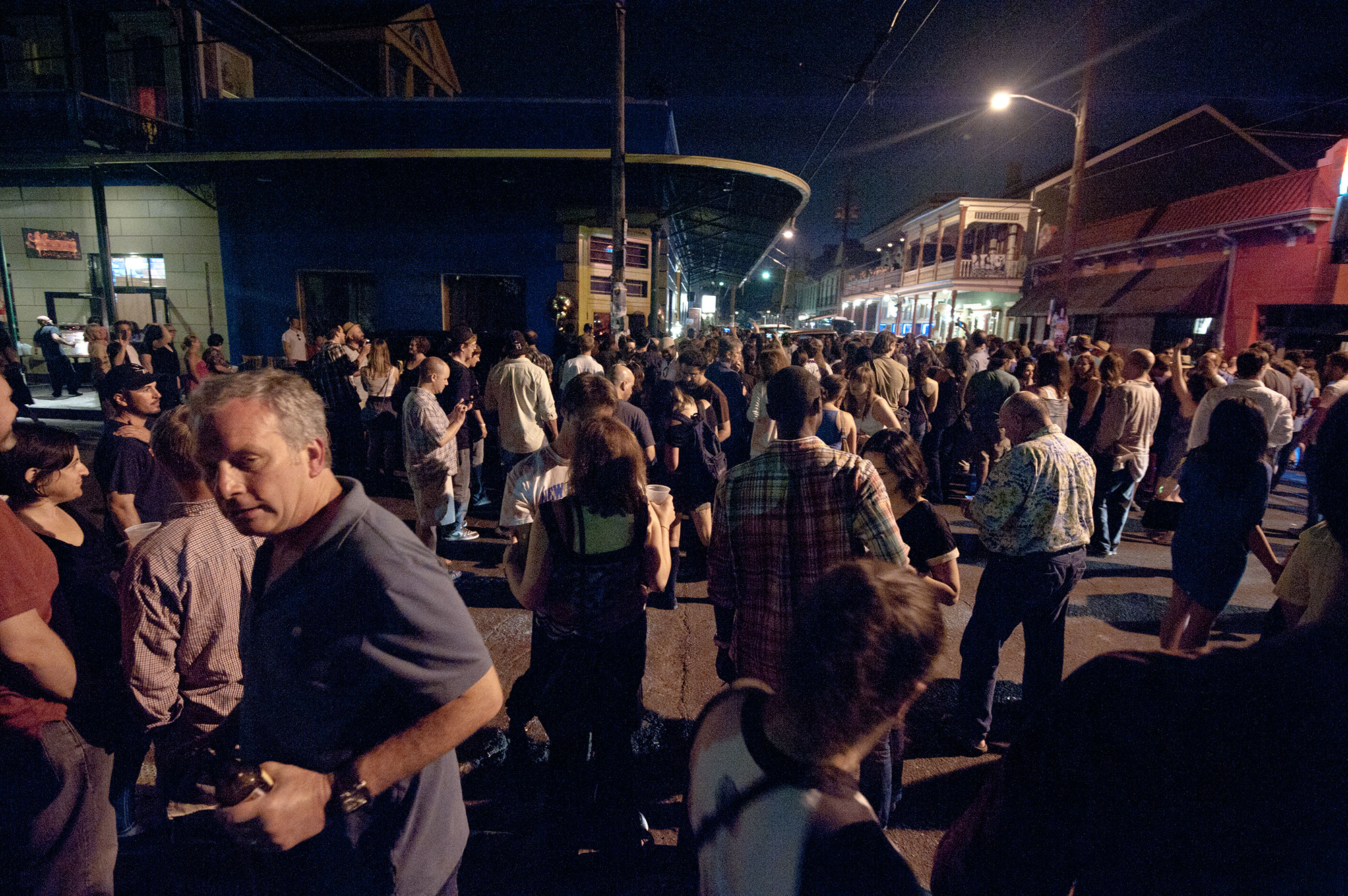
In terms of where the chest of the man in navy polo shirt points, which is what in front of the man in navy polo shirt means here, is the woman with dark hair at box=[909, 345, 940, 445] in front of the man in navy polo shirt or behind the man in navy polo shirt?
behind

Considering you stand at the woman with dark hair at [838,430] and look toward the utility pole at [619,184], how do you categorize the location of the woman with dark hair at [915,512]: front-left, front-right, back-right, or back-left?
back-left

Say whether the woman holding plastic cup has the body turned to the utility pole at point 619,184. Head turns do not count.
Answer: yes

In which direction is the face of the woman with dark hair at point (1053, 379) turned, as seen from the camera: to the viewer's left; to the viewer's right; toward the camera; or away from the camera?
away from the camera

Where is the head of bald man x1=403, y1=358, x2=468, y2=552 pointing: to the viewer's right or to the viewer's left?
to the viewer's right

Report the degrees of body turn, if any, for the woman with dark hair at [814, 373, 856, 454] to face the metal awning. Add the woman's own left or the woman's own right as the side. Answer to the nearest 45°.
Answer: approximately 45° to the woman's own left

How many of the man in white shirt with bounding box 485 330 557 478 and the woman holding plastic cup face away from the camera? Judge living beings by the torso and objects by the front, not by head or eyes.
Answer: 2

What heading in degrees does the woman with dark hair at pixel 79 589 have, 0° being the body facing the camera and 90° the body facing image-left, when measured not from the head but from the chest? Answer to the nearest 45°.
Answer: approximately 270°

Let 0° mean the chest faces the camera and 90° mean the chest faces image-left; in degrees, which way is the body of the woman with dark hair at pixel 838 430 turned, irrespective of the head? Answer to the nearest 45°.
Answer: approximately 180°

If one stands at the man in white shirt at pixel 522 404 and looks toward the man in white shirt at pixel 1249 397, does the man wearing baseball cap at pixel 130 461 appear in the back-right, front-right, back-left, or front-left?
back-right

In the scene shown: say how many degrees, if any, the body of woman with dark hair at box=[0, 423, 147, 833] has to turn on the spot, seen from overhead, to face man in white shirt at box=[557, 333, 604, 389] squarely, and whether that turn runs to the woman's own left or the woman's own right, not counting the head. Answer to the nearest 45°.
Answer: approximately 45° to the woman's own left

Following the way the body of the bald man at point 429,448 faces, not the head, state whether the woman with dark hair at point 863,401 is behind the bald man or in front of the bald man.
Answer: in front

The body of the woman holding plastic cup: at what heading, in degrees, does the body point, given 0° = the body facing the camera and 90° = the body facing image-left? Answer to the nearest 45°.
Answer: approximately 180°

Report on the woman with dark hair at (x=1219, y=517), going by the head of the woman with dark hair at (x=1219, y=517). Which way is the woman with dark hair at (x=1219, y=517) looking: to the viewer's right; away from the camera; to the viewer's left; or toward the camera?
away from the camera

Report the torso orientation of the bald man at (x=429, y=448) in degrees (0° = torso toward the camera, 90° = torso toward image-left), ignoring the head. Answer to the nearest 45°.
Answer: approximately 270°
